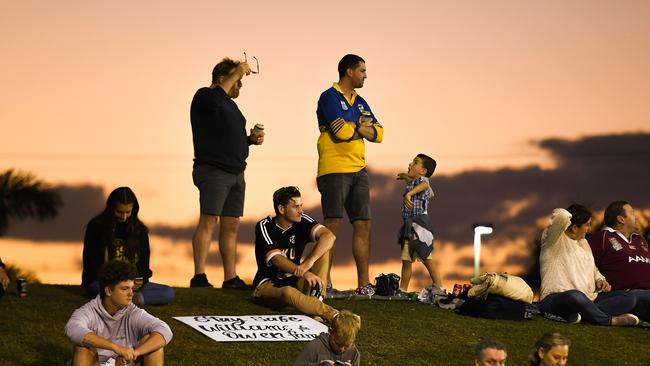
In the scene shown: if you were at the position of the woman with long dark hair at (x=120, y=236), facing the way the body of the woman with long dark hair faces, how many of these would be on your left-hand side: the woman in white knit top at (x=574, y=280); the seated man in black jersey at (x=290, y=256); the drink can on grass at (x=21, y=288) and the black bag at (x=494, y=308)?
3

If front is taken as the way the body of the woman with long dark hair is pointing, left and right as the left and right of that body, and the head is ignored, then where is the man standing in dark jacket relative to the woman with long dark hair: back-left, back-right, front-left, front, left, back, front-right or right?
back-left

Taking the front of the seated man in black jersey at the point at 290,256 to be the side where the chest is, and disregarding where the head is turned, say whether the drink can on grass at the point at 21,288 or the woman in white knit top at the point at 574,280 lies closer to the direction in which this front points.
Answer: the woman in white knit top

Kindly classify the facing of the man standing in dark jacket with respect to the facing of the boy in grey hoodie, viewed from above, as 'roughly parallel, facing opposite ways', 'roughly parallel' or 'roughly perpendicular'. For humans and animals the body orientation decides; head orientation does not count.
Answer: roughly perpendicular

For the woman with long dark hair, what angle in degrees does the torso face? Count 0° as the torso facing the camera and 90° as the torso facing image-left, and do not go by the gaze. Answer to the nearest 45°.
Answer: approximately 0°

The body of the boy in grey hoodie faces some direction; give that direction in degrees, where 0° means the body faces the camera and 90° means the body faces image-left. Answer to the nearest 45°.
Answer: approximately 0°

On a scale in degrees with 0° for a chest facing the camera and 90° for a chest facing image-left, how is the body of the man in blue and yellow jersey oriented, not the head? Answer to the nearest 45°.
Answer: approximately 315°

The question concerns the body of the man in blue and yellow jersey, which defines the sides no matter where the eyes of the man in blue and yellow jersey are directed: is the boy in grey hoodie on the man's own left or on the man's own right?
on the man's own right

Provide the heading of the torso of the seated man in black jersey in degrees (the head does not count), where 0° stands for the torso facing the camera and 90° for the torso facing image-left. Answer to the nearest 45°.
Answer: approximately 315°

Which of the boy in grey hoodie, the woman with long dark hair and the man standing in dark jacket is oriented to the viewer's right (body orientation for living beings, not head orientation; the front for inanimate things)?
the man standing in dark jacket

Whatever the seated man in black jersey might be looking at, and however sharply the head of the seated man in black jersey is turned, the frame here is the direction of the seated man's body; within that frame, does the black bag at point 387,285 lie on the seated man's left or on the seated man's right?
on the seated man's left

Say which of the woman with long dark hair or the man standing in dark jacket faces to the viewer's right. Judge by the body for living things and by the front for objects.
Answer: the man standing in dark jacket
